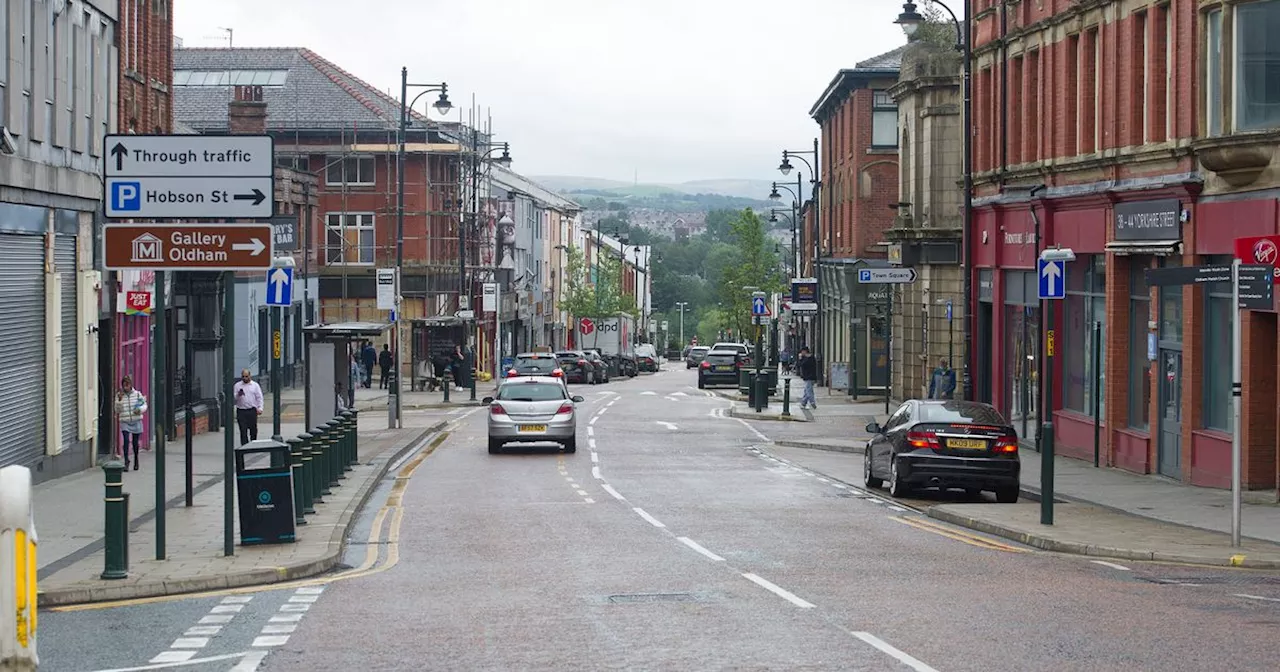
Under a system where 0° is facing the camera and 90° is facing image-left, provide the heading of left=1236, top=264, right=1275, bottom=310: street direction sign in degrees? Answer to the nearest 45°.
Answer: approximately 0°

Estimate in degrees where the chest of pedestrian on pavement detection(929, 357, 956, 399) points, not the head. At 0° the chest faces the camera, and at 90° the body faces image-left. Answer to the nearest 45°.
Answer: approximately 0°

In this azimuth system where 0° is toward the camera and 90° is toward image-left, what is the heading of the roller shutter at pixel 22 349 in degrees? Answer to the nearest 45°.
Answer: approximately 315°

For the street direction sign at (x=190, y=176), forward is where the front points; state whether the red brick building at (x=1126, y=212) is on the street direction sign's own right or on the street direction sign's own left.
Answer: on the street direction sign's own left

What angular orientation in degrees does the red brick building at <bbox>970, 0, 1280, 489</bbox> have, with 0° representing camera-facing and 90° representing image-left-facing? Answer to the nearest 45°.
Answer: approximately 45°

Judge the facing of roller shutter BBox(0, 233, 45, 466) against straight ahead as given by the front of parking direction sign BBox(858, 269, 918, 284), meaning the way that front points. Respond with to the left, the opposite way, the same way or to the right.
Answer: to the left

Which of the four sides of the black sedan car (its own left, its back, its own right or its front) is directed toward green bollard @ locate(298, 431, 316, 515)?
left

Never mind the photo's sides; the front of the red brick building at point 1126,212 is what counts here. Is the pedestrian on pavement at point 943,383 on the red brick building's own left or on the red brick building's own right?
on the red brick building's own right

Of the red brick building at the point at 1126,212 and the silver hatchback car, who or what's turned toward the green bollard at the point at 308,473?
the red brick building

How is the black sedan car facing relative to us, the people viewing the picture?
facing away from the viewer and to the left of the viewer
